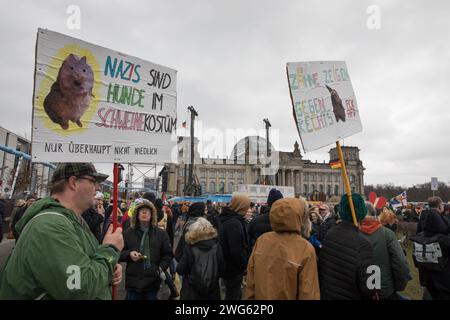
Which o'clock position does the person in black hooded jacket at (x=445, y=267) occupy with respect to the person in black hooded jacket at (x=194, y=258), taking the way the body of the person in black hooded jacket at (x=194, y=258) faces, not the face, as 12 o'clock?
the person in black hooded jacket at (x=445, y=267) is roughly at 3 o'clock from the person in black hooded jacket at (x=194, y=258).

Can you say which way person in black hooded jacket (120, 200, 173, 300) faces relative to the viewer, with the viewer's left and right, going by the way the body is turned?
facing the viewer

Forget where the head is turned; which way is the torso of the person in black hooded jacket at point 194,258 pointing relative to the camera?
away from the camera

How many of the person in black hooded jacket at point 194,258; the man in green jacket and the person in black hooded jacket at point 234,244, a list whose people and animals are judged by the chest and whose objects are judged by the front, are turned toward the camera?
0

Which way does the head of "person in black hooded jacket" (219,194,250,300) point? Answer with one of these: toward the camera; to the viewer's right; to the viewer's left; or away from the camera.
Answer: away from the camera

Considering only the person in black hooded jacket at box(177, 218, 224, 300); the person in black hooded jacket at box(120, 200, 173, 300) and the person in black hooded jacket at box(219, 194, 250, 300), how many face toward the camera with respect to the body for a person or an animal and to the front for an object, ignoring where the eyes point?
1

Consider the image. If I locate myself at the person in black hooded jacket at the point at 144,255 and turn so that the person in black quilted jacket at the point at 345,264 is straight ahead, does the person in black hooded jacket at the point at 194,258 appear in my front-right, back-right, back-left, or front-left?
front-left

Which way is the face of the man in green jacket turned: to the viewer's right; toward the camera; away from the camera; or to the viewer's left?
to the viewer's right

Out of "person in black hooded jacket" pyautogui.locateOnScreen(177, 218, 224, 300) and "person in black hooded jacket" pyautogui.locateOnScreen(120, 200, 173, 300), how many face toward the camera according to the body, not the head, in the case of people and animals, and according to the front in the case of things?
1

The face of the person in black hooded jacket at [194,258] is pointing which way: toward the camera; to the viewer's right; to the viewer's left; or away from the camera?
away from the camera

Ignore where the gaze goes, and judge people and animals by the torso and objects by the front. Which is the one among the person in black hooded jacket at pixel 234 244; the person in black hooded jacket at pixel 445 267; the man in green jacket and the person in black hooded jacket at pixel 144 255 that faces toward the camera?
the person in black hooded jacket at pixel 144 255

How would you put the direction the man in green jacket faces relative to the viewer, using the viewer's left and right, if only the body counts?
facing to the right of the viewer

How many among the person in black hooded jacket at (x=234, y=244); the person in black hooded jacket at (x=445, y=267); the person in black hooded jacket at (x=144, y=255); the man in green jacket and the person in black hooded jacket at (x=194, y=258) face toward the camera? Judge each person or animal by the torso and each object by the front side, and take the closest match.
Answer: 1

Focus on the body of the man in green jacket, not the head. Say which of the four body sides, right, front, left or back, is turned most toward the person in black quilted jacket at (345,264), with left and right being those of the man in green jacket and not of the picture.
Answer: front

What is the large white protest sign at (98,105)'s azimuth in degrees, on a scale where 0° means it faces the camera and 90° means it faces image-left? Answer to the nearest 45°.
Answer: approximately 315°
